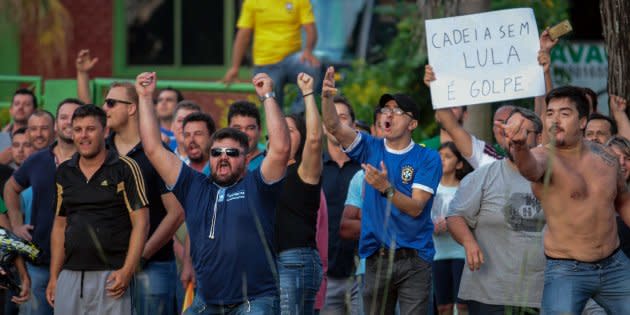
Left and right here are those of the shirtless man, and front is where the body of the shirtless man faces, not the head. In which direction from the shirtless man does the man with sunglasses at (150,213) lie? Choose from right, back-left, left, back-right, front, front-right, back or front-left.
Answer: front-right

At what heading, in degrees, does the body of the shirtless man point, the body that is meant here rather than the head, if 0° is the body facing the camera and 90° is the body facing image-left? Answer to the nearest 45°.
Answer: approximately 45°

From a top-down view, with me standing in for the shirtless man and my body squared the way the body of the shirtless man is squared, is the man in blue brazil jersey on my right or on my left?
on my right

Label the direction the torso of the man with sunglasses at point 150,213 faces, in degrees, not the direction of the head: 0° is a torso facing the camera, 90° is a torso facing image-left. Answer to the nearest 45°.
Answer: approximately 45°

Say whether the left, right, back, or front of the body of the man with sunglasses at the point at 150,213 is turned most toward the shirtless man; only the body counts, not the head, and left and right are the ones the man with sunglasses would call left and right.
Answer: left

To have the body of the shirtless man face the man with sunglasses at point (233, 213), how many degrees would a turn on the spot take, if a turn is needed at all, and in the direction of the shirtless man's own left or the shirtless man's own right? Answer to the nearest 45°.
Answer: approximately 45° to the shirtless man's own right
